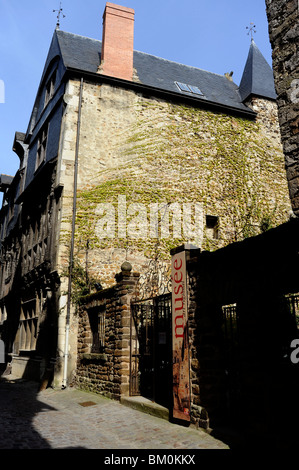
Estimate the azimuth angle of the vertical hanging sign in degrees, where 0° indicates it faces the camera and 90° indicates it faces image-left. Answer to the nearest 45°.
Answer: approximately 45°

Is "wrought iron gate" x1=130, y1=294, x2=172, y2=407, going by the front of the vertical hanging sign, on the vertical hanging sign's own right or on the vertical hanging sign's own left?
on the vertical hanging sign's own right
